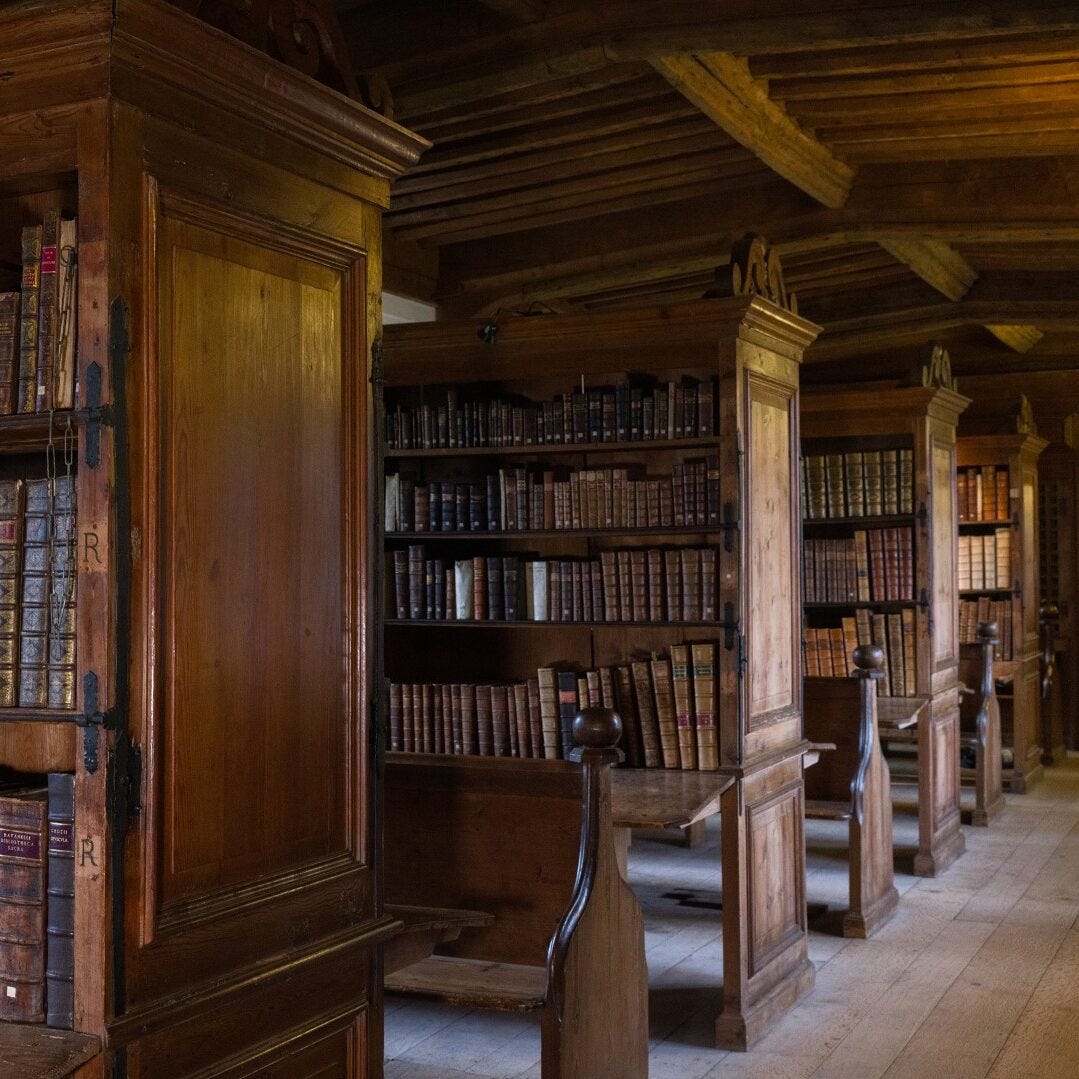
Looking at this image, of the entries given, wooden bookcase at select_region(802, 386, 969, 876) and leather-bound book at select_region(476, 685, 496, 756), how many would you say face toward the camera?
2

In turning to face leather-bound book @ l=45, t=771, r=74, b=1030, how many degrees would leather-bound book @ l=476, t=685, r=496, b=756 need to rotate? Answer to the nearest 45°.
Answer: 0° — it already faces it

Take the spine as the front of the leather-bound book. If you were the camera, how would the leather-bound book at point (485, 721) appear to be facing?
facing the viewer

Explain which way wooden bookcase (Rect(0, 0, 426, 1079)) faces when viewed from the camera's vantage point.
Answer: facing the viewer and to the left of the viewer

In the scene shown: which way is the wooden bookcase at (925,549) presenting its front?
toward the camera

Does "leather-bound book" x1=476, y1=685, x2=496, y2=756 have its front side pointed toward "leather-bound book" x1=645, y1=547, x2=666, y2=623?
no

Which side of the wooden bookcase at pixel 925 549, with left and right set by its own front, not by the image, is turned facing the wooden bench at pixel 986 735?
back

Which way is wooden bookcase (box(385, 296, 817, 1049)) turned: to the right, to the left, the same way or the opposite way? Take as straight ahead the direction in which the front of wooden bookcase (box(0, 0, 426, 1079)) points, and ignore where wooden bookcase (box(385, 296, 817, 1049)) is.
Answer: the same way
